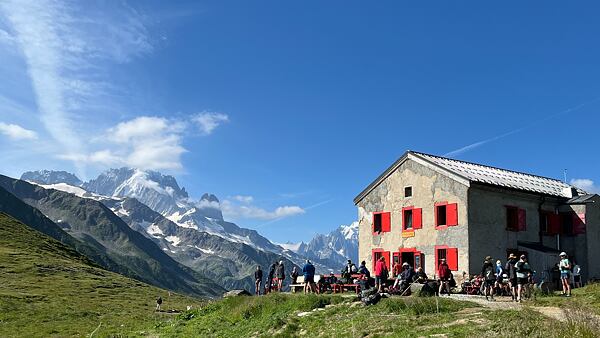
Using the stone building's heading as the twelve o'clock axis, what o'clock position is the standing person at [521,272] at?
The standing person is roughly at 10 o'clock from the stone building.

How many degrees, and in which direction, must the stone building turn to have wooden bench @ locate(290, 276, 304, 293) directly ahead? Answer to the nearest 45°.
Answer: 0° — it already faces it

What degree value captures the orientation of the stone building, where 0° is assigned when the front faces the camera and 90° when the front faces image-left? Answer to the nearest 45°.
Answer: approximately 45°

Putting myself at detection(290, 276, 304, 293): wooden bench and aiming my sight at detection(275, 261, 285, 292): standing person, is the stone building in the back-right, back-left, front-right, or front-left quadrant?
back-right

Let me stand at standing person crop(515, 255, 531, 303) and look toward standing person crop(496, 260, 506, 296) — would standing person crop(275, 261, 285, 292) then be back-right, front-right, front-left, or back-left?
front-left

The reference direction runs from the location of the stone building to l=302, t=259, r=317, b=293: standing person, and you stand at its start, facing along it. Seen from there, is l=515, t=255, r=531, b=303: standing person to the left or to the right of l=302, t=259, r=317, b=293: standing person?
left

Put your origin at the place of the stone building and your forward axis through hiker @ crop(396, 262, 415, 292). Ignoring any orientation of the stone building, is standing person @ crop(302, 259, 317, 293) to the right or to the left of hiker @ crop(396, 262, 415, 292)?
right

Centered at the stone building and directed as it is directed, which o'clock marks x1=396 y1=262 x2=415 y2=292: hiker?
The hiker is roughly at 11 o'clock from the stone building.

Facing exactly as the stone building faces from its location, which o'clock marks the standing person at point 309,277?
The standing person is roughly at 12 o'clock from the stone building.

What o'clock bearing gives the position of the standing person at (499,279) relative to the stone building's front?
The standing person is roughly at 10 o'clock from the stone building.

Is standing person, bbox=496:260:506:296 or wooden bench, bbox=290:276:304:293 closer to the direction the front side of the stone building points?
the wooden bench

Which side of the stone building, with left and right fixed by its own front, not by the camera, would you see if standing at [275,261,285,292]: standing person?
front
